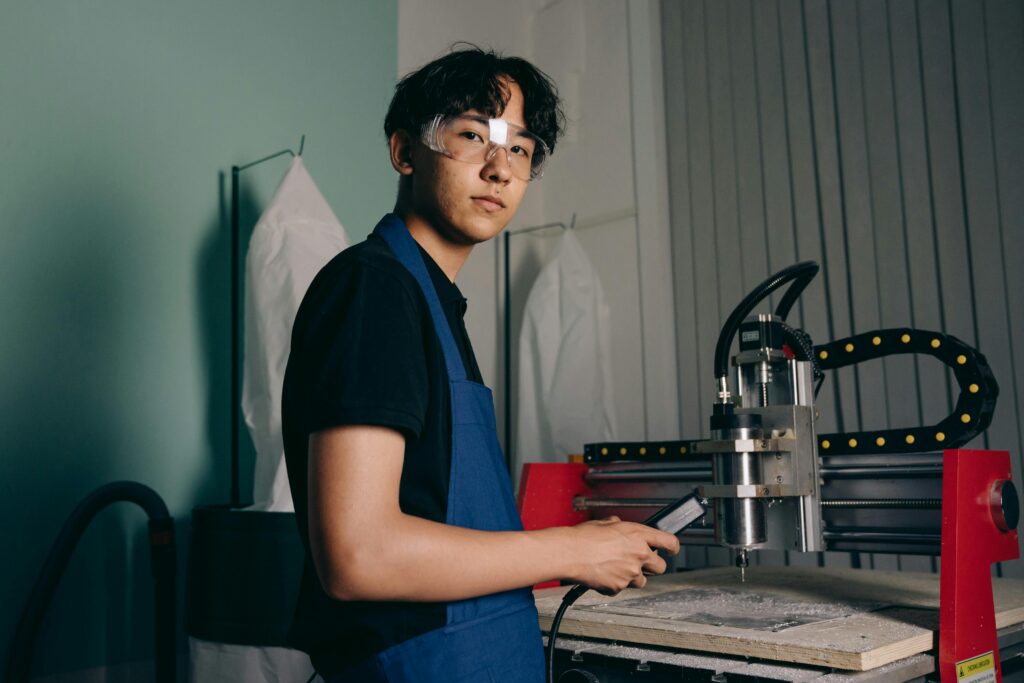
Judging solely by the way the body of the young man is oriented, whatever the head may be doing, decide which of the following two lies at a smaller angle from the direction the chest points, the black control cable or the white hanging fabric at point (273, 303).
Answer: the black control cable

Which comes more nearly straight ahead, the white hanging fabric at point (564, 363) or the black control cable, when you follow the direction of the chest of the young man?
the black control cable

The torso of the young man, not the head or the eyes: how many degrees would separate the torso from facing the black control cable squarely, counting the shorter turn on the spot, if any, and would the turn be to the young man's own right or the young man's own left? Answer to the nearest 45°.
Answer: approximately 45° to the young man's own left

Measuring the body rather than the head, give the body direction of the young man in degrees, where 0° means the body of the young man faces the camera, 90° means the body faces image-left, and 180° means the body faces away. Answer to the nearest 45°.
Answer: approximately 270°

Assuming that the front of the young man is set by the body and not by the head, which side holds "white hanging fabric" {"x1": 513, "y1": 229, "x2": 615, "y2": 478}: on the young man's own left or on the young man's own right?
on the young man's own left

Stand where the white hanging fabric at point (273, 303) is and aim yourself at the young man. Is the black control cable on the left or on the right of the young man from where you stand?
left

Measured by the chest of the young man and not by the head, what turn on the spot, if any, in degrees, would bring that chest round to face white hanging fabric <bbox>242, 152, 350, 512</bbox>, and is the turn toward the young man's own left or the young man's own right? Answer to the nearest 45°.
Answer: approximately 90° to the young man's own left
